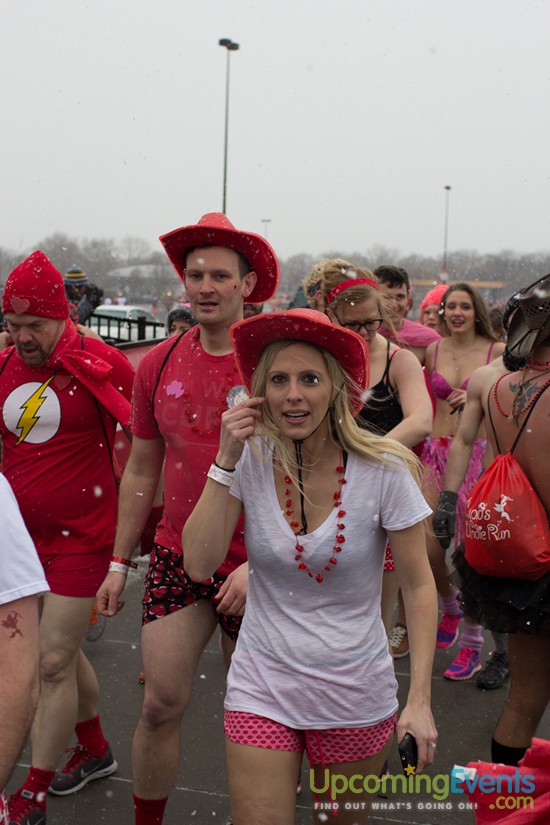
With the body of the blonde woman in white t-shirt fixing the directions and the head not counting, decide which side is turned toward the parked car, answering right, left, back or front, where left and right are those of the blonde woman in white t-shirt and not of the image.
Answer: back

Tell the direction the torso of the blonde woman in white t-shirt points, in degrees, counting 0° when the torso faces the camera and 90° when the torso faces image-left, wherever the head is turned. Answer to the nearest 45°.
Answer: approximately 0°
